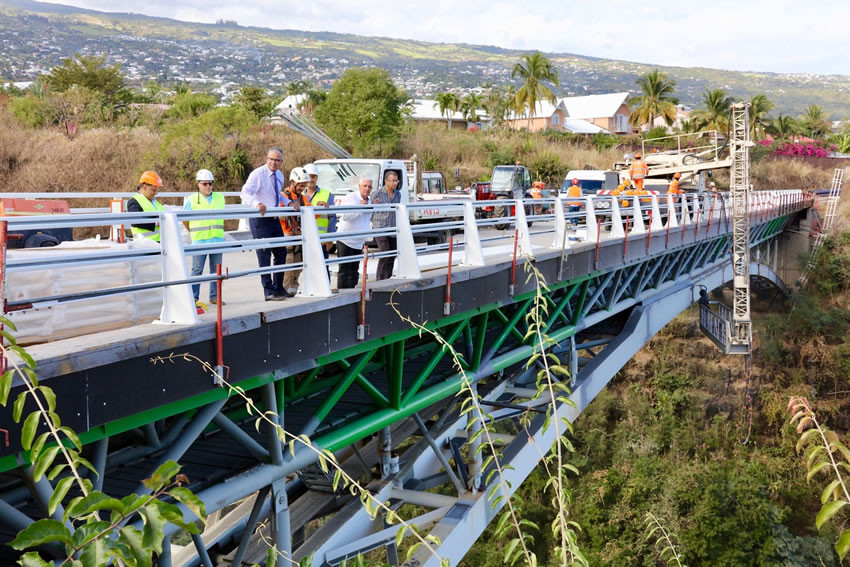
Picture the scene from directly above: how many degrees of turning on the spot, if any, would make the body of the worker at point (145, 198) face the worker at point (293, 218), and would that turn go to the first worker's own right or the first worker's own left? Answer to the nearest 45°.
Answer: approximately 45° to the first worker's own left

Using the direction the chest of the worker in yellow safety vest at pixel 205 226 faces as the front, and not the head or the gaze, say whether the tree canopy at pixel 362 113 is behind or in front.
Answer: behind

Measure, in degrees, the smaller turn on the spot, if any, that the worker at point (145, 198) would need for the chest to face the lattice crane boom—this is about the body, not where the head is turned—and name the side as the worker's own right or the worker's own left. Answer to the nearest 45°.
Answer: approximately 90° to the worker's own left

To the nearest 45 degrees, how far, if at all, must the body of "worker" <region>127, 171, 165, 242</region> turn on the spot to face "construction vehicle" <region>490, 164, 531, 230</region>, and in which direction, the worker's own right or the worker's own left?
approximately 90° to the worker's own left

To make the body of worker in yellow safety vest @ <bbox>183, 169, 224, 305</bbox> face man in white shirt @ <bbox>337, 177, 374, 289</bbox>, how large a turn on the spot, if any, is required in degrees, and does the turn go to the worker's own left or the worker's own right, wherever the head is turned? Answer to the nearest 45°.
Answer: approximately 90° to the worker's own left

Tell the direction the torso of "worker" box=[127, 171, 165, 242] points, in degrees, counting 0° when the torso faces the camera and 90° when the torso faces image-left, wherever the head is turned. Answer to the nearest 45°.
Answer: approximately 315°

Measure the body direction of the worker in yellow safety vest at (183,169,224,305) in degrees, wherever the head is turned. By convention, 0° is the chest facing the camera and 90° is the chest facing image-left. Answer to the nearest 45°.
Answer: approximately 0°
